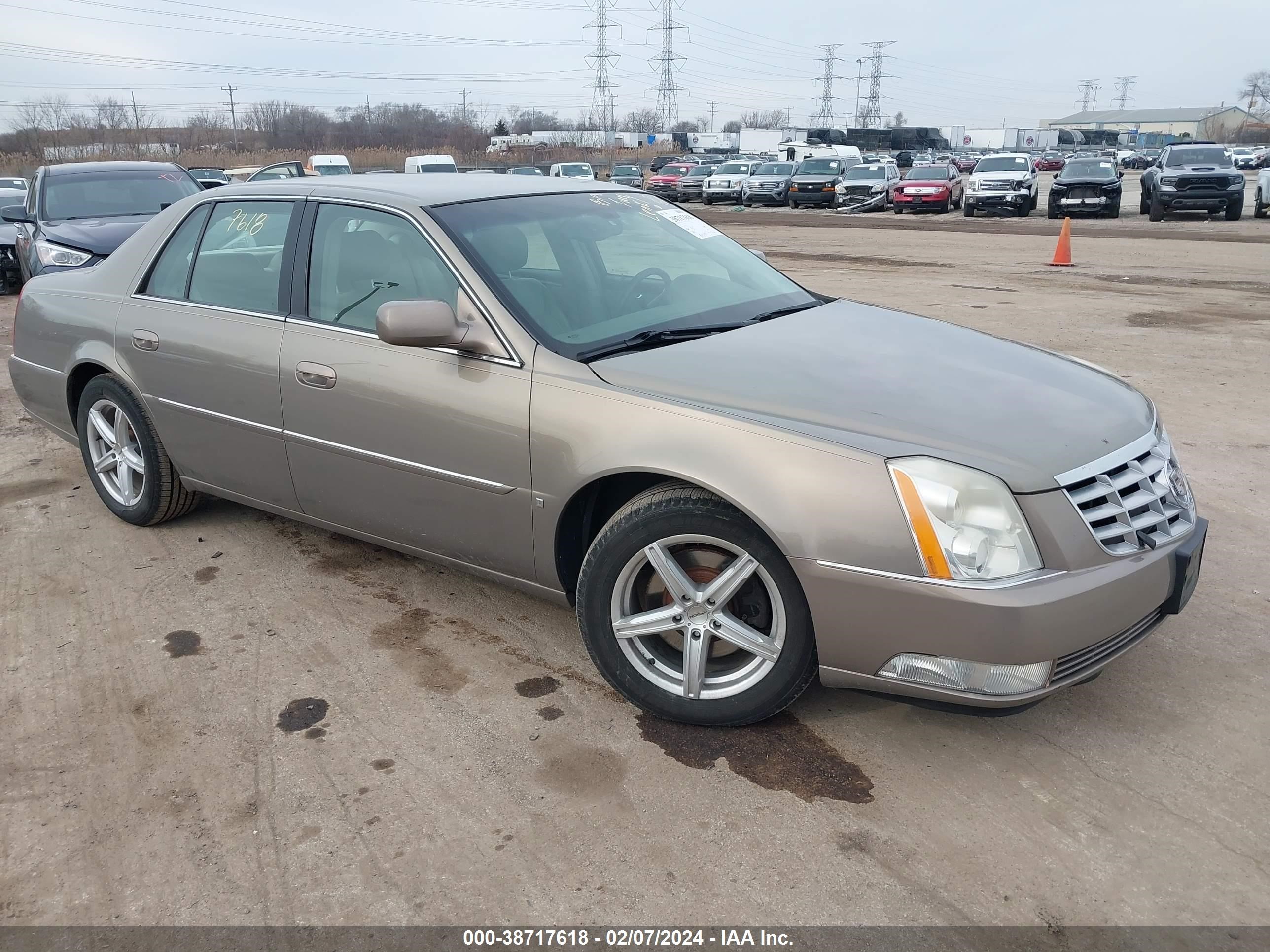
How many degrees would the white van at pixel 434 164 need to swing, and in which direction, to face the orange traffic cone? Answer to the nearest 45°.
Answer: approximately 45° to its left

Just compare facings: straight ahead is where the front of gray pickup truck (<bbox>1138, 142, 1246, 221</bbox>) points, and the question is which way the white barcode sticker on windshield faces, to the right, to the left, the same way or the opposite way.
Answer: to the left

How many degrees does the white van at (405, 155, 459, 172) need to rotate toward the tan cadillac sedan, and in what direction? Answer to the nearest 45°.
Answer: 0° — it already faces it

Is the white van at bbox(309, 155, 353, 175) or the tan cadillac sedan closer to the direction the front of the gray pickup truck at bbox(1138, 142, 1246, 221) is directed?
the tan cadillac sedan

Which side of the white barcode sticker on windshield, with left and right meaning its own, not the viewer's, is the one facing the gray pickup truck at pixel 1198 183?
left

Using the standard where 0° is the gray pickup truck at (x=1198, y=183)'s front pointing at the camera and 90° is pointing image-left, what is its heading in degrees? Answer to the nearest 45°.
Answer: approximately 0°

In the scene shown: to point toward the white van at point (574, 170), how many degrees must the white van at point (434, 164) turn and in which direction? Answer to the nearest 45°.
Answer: approximately 135° to its left

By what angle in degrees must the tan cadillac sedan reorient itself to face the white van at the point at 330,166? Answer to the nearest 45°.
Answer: approximately 135° to its left

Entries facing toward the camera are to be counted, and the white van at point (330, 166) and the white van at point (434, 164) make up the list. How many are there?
2

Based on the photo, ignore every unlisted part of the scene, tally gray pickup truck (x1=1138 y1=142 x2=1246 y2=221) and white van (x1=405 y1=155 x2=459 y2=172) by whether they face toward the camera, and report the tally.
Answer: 2

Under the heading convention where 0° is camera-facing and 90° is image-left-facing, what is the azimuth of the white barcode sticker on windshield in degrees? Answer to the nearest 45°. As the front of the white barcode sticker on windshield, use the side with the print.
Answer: approximately 315°

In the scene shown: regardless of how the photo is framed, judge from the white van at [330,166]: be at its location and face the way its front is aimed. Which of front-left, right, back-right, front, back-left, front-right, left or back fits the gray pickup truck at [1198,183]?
front-left

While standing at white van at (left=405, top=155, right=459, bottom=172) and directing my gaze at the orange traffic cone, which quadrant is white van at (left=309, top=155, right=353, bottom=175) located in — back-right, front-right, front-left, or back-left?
back-right
